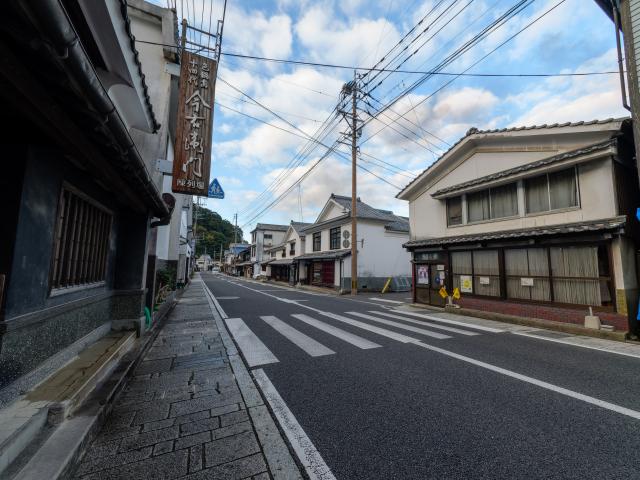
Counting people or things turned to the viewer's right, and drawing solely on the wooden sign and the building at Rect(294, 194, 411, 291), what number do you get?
0

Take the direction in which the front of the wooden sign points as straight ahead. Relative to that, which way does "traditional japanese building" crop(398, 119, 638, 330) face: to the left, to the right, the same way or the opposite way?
to the right

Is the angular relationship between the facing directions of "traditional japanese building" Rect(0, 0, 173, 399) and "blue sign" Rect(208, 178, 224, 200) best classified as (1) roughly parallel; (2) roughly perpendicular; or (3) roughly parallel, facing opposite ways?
roughly perpendicular

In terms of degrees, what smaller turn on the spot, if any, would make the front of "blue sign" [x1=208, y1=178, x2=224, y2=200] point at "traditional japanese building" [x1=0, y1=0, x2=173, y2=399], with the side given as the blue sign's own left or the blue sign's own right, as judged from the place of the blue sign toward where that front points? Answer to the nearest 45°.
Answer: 0° — it already faces it

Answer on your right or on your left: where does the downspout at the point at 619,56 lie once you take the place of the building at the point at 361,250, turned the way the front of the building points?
on your left

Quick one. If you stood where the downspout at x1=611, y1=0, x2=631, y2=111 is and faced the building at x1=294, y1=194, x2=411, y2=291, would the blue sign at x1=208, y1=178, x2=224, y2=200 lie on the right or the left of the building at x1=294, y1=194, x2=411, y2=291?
left

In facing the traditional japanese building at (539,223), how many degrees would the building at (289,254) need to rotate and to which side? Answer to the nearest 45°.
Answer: approximately 45° to its left

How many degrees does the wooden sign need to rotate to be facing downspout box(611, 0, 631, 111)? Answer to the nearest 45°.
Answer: approximately 45° to its left

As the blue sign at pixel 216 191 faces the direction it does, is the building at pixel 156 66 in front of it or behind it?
in front

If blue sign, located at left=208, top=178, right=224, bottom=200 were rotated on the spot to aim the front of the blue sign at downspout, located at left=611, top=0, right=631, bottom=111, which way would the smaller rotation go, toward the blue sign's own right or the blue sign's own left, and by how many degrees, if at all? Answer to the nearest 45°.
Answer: approximately 45° to the blue sign's own left

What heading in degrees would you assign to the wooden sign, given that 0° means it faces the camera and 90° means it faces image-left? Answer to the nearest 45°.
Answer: approximately 0°

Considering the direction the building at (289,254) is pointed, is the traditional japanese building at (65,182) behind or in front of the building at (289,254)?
in front

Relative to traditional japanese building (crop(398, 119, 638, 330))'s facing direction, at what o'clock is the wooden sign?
The wooden sign is roughly at 12 o'clock from the traditional japanese building.
